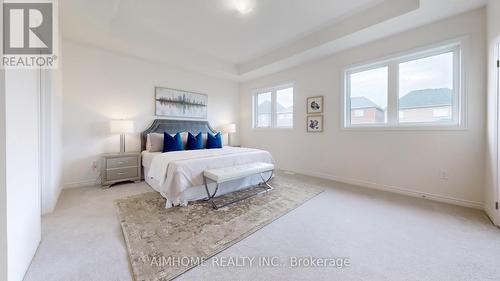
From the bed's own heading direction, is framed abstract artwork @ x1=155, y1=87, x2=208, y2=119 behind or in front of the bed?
behind

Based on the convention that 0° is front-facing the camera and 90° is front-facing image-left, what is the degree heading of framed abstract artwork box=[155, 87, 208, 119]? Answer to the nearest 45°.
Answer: approximately 315°

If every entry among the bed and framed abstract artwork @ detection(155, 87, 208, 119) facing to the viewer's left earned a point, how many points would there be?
0

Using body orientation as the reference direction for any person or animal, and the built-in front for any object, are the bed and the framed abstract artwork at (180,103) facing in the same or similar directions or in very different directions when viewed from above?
same or similar directions

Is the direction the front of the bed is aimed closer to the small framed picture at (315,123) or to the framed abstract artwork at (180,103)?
the small framed picture

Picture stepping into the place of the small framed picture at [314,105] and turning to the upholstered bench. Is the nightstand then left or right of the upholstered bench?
right

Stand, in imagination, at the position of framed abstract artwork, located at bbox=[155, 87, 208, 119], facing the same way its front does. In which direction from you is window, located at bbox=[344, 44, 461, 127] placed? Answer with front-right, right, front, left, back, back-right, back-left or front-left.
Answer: front

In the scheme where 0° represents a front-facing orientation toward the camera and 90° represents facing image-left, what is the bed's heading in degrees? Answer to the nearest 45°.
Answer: approximately 315°

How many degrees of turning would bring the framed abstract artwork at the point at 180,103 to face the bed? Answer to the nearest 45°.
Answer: approximately 45° to its right

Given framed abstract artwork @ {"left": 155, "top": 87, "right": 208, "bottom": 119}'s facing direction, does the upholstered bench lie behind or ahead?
ahead

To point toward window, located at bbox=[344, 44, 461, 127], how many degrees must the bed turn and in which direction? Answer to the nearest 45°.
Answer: approximately 45° to its left

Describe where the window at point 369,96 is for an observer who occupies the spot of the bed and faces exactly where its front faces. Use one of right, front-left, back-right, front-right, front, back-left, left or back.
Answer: front-left
